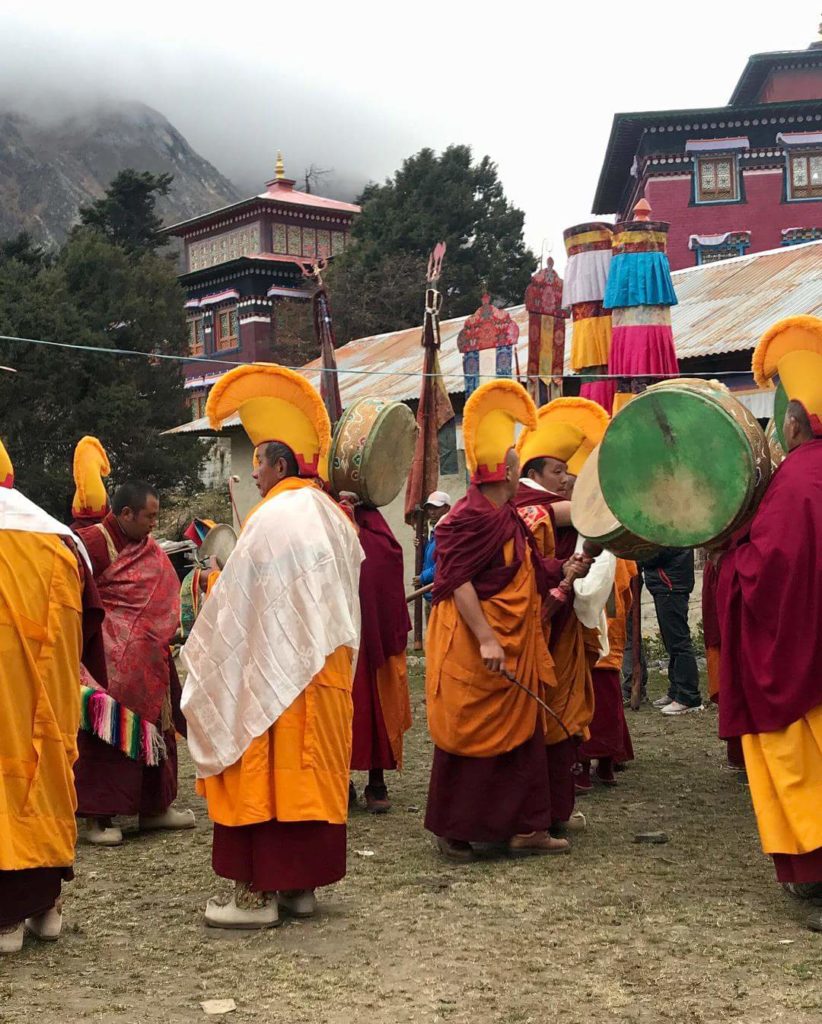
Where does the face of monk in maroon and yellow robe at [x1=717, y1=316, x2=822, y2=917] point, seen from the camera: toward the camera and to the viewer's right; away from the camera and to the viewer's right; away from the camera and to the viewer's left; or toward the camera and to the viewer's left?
away from the camera and to the viewer's left

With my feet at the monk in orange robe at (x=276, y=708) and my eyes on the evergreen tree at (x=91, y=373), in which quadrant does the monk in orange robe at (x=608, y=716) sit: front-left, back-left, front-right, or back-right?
front-right

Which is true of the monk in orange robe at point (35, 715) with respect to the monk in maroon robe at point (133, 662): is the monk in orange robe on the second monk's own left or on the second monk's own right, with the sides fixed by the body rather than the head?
on the second monk's own right
